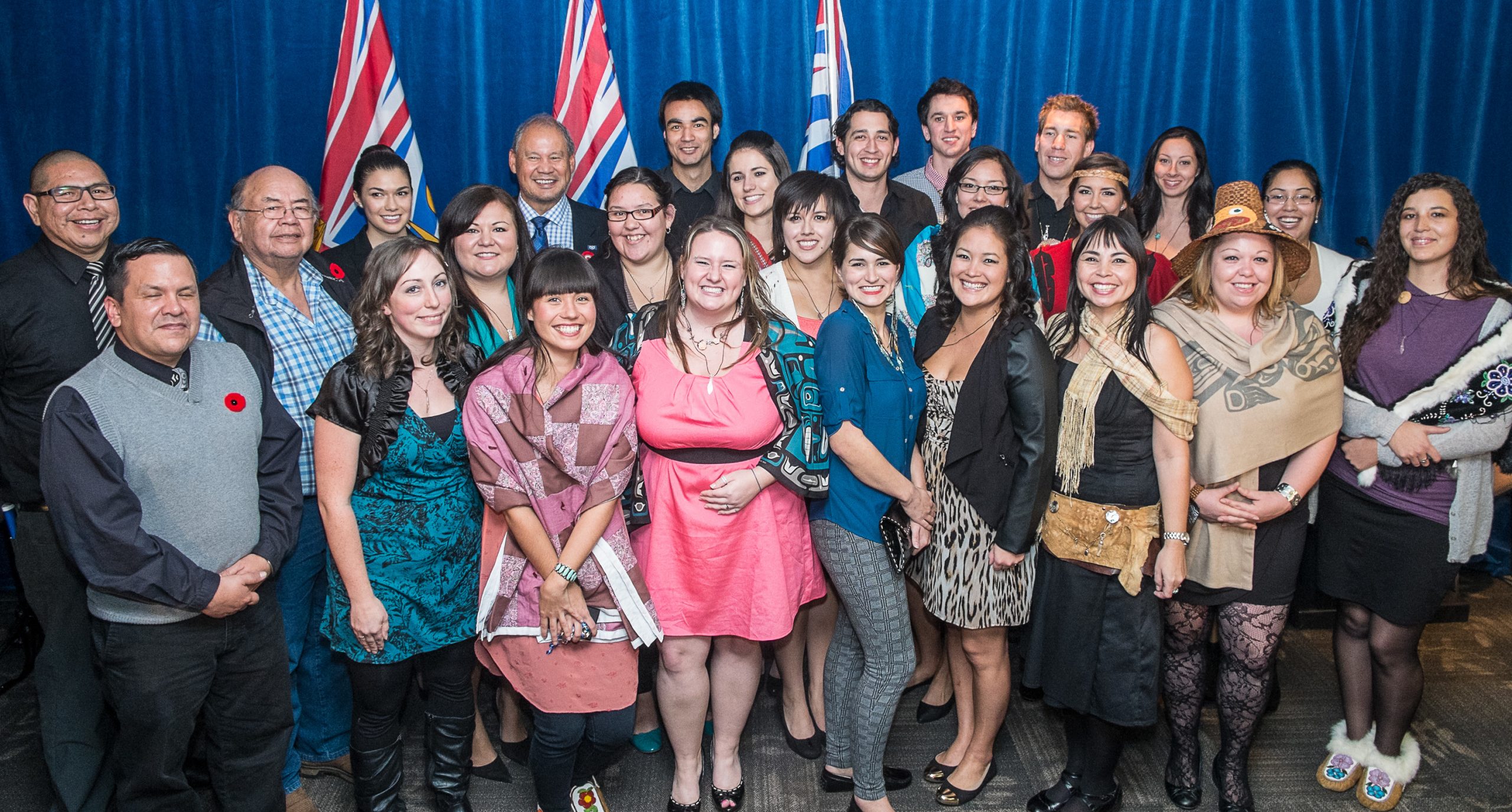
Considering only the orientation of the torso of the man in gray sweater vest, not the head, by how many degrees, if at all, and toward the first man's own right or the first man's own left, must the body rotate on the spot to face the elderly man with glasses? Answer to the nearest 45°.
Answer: approximately 90° to the first man's own left

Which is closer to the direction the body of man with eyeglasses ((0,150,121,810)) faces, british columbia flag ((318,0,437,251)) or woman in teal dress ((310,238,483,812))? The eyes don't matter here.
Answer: the woman in teal dress

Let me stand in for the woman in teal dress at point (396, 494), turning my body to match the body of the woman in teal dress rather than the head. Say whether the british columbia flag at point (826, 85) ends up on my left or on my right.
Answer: on my left

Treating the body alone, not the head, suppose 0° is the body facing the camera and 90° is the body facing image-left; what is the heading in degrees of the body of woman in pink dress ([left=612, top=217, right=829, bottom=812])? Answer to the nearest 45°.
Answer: approximately 0°

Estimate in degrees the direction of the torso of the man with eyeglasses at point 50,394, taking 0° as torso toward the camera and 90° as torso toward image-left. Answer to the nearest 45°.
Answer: approximately 315°

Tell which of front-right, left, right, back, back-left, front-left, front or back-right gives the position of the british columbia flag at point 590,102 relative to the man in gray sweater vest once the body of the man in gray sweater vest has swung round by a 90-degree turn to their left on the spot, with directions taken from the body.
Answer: front

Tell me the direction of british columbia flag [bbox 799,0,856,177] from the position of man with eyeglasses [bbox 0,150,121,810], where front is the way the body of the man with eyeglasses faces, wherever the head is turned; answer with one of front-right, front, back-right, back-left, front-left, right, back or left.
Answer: front-left
